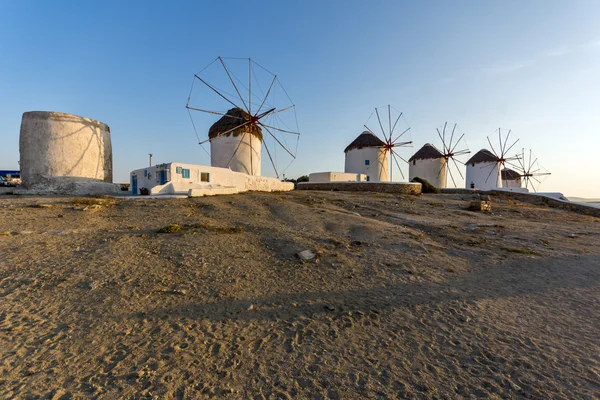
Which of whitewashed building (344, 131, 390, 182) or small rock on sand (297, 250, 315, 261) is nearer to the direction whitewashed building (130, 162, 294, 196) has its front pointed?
the small rock on sand

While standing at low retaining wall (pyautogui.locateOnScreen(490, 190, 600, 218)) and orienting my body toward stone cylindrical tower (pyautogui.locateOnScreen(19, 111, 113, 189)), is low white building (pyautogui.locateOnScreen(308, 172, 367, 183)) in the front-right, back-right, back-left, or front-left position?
front-right

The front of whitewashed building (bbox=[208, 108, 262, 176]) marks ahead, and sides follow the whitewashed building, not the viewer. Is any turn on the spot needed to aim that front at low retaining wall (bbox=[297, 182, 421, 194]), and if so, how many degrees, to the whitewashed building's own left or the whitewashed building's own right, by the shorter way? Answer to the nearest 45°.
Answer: approximately 45° to the whitewashed building's own left

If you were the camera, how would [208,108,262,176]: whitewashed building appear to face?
facing the viewer and to the right of the viewer

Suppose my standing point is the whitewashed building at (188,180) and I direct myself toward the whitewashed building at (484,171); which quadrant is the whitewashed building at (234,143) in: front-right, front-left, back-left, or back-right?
front-left

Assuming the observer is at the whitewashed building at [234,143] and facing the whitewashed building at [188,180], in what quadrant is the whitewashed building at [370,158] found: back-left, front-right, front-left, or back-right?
back-left

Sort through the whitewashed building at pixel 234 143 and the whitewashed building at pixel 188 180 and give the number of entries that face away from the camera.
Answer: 0

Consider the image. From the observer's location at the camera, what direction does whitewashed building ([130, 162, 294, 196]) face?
facing the viewer and to the left of the viewer

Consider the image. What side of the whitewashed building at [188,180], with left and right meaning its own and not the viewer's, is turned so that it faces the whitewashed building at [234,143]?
back

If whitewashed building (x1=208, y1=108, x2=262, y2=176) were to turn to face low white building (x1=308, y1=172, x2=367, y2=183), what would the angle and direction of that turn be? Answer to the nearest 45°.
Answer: approximately 90° to its left
